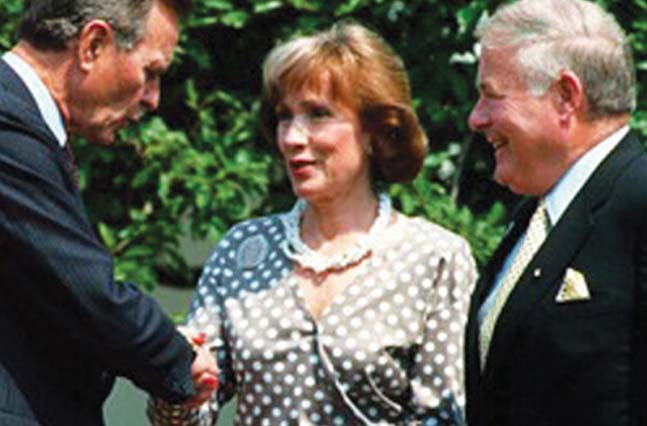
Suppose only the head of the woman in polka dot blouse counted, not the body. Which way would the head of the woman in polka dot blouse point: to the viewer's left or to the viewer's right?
to the viewer's left

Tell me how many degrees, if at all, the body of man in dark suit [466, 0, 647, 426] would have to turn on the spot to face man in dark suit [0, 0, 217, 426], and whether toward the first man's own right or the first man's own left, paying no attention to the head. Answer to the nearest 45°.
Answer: approximately 45° to the first man's own right

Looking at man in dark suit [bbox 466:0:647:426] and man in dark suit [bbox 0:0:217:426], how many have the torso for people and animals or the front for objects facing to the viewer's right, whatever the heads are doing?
1

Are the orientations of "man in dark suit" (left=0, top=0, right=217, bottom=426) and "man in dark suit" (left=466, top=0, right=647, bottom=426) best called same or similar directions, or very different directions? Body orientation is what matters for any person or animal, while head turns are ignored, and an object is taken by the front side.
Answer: very different directions

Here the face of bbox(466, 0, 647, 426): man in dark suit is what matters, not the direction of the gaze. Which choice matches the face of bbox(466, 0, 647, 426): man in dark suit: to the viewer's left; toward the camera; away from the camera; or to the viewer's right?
to the viewer's left

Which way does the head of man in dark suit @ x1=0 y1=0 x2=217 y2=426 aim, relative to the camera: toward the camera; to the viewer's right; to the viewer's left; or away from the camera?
to the viewer's right

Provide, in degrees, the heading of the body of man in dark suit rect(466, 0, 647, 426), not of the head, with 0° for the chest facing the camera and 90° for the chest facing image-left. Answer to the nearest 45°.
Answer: approximately 45°

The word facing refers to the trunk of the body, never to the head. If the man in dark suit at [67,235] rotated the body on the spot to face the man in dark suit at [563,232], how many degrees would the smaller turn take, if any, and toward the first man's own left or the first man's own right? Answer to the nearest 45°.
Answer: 0° — they already face them

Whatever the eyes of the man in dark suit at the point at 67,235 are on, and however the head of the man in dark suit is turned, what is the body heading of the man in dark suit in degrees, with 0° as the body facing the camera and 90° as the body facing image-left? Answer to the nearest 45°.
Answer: approximately 270°
